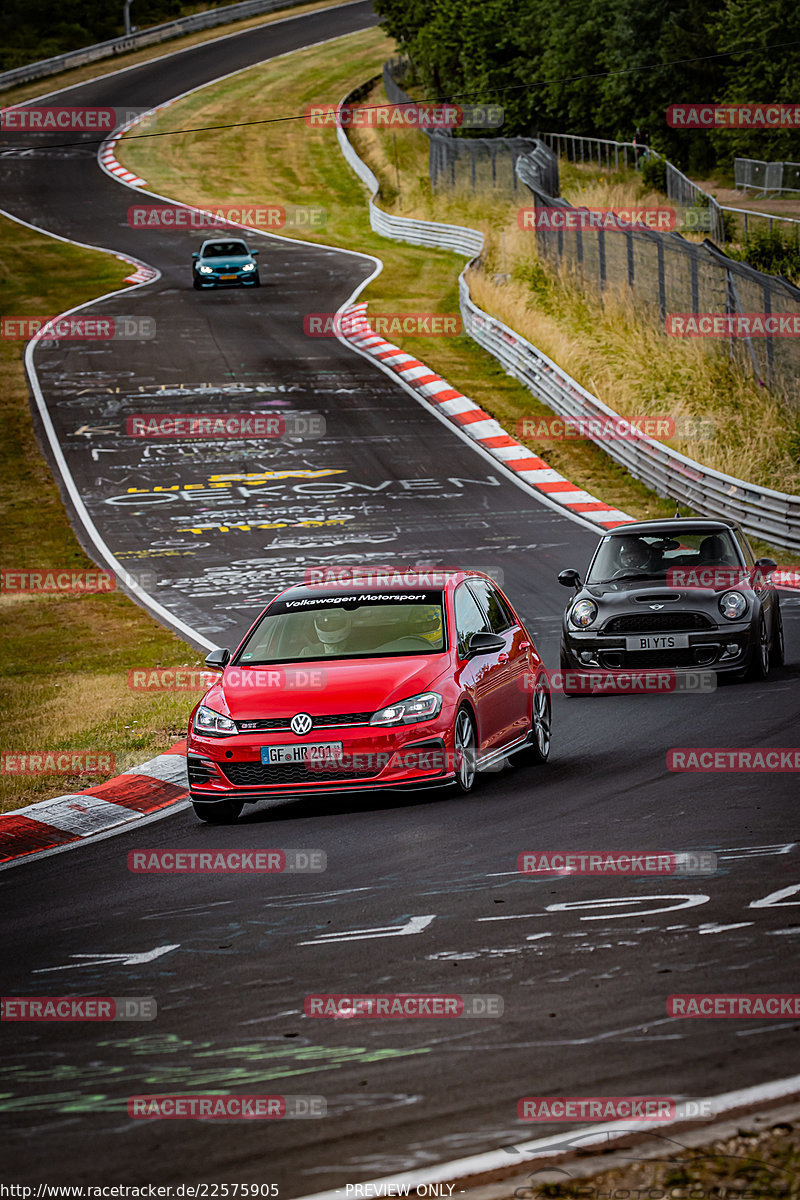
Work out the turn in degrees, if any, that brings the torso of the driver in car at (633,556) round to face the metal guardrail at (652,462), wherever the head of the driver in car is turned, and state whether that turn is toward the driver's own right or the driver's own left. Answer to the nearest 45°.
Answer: approximately 180°

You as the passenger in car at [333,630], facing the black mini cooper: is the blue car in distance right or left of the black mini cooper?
left

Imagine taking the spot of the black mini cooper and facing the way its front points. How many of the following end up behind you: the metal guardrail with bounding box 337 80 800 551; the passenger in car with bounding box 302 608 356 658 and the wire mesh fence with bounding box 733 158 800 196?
2

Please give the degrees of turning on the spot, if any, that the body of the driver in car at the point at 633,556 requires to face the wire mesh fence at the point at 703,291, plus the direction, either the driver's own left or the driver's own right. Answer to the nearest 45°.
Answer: approximately 180°

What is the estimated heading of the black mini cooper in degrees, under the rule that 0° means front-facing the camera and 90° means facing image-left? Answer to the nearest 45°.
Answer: approximately 0°

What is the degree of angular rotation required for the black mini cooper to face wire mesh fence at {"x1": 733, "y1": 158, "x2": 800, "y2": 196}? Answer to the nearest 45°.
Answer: approximately 180°

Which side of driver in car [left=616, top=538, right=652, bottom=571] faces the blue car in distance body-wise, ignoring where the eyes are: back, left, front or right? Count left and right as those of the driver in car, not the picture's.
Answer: back

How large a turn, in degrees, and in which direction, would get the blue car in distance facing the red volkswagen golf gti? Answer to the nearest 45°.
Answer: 0° — it already faces it

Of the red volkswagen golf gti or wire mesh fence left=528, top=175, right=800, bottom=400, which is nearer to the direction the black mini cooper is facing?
the red volkswagen golf gti

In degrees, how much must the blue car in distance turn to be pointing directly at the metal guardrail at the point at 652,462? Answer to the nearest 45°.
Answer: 0° — it already faces it

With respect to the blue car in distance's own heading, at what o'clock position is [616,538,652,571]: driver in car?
The driver in car is roughly at 12 o'clock from the blue car in distance.

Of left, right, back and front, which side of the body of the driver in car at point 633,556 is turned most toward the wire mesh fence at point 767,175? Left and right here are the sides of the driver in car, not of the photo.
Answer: back
